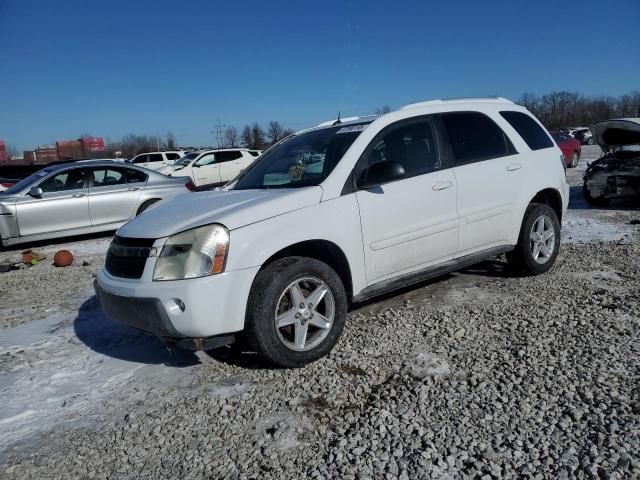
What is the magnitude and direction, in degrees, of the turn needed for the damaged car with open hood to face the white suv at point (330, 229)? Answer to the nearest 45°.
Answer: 0° — it already faces it

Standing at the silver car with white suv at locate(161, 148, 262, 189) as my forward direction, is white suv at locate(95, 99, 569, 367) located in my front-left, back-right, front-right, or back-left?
back-right

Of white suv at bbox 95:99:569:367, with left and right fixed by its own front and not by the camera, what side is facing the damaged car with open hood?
back

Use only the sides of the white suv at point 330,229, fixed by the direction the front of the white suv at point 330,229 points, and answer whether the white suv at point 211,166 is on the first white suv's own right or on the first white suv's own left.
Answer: on the first white suv's own right

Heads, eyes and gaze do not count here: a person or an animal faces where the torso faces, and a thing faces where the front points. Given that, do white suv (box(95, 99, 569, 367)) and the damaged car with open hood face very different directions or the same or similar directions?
same or similar directions

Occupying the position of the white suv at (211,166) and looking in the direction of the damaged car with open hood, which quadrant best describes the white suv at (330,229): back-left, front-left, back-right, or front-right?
front-right

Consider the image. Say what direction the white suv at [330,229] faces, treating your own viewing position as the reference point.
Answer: facing the viewer and to the left of the viewer

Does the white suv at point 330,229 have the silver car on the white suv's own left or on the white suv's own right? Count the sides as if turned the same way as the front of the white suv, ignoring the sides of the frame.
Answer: on the white suv's own right

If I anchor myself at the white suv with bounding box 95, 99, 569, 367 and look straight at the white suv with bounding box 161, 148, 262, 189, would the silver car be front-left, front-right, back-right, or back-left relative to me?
front-left
